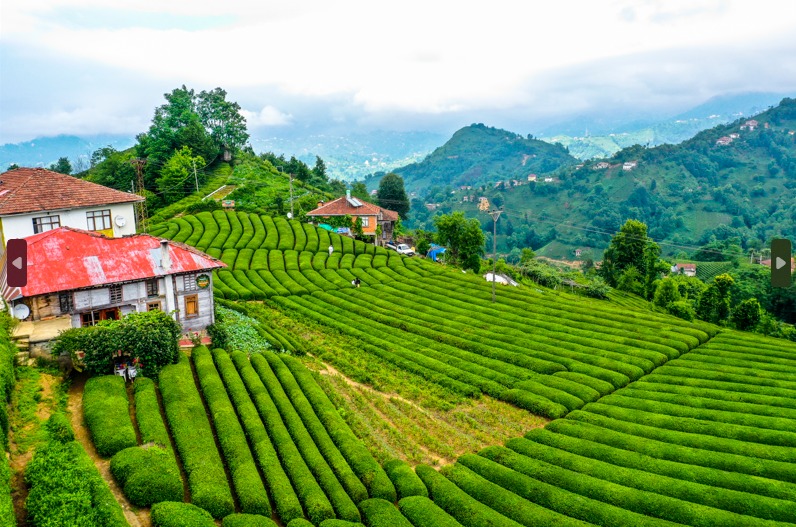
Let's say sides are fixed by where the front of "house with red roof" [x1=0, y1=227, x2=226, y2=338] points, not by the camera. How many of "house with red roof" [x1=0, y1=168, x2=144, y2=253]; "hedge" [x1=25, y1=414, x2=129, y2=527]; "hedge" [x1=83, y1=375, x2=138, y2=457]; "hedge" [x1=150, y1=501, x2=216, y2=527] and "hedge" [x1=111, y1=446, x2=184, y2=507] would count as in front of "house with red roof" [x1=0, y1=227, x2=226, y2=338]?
4

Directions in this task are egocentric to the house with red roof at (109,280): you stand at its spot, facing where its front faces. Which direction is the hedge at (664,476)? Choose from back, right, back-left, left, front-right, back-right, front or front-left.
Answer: front-left

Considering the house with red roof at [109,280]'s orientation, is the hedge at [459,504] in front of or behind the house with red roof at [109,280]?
in front

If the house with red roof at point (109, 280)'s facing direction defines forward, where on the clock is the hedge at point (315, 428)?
The hedge is roughly at 11 o'clock from the house with red roof.

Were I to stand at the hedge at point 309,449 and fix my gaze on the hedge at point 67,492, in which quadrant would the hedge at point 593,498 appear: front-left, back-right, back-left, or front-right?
back-left

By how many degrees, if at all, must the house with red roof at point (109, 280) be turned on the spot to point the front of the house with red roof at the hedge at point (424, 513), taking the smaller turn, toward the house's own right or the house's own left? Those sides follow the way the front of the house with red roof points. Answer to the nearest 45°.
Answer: approximately 45° to the house's own left

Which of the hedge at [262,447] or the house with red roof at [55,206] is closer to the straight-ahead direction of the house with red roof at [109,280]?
the hedge

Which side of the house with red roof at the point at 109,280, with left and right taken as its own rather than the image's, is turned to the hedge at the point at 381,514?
front

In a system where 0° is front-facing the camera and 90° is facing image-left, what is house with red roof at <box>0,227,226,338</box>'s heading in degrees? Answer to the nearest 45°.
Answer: approximately 0°

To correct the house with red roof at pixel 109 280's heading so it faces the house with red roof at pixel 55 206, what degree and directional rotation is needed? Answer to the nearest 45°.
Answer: approximately 180°

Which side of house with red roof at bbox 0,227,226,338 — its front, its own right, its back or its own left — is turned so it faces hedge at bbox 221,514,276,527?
front

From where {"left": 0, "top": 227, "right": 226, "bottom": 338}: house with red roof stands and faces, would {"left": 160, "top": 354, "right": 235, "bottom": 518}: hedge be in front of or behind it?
in front

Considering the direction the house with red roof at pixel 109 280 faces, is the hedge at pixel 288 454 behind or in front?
in front

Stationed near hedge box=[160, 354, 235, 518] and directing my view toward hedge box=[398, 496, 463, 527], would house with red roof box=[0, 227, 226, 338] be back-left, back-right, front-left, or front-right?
back-left
